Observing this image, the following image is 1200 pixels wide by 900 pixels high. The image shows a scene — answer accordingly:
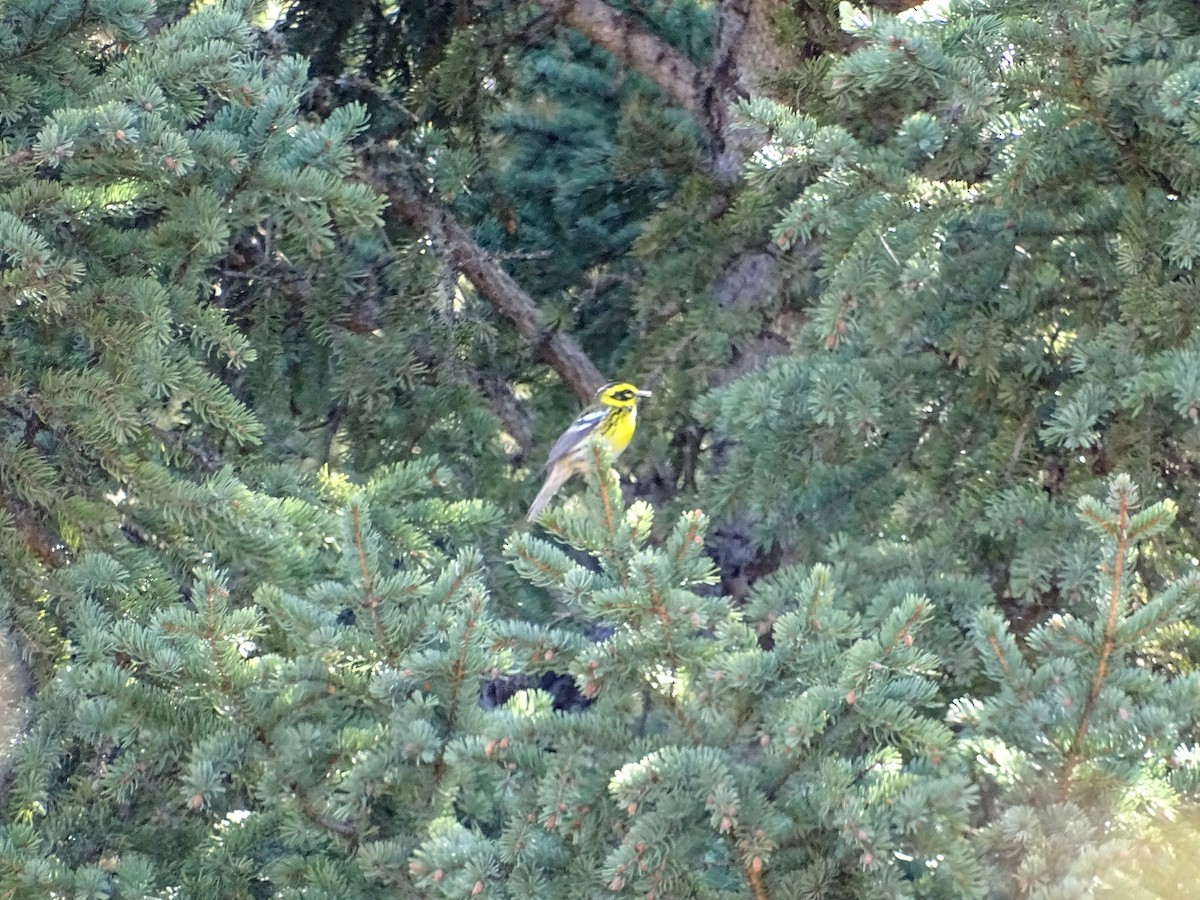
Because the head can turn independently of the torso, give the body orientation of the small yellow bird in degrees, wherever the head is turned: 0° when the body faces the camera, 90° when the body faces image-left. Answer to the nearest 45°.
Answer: approximately 270°
